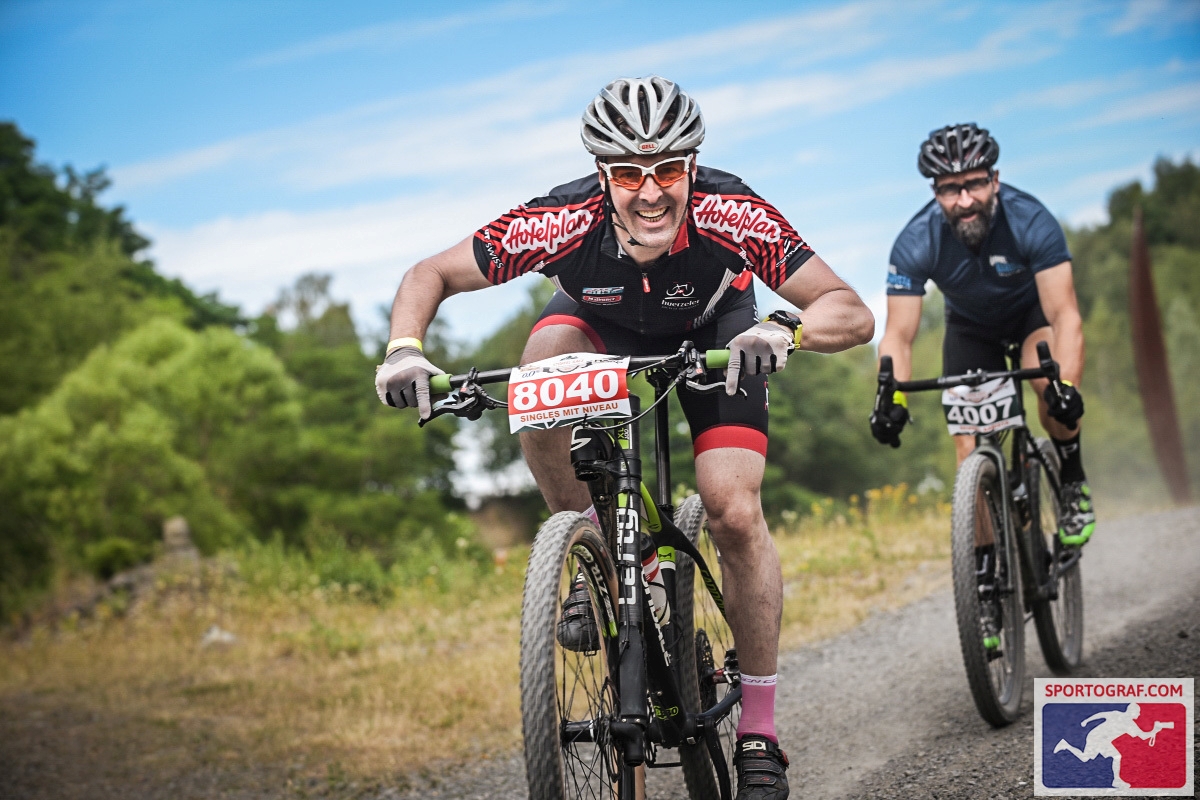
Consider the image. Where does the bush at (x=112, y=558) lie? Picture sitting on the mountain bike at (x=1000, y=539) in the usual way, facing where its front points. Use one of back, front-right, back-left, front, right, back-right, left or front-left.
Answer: back-right

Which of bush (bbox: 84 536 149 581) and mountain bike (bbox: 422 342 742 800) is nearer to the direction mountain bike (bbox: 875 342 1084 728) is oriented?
the mountain bike

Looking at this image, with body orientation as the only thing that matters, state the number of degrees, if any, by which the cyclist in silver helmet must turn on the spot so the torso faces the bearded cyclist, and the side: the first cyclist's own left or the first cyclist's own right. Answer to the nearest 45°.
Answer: approximately 135° to the first cyclist's own left

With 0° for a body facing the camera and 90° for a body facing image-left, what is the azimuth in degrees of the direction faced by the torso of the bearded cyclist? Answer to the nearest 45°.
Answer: approximately 0°

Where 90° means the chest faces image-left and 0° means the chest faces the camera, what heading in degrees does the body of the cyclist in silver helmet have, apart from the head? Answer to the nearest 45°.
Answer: approximately 0°

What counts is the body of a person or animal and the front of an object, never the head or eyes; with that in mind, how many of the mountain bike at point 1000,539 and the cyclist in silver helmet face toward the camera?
2
